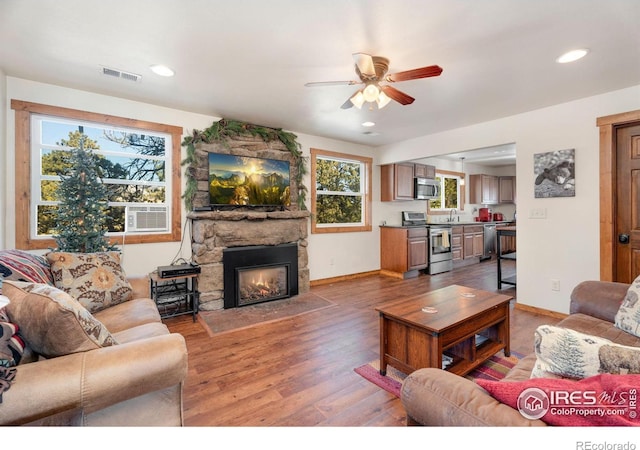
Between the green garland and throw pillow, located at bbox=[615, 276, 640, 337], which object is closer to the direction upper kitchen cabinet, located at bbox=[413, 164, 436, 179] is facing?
the throw pillow

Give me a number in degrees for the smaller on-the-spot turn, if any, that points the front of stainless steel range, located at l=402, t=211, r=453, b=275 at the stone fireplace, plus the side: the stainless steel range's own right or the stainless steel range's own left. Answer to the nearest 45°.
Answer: approximately 90° to the stainless steel range's own right

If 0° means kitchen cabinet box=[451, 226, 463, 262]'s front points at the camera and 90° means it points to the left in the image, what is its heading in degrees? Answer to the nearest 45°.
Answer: approximately 315°

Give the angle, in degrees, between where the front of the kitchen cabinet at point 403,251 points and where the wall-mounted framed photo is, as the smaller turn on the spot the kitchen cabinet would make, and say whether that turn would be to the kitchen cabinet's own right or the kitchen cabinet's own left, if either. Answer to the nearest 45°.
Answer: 0° — it already faces it

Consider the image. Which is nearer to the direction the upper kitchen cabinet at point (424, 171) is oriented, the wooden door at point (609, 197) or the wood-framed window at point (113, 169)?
the wooden door

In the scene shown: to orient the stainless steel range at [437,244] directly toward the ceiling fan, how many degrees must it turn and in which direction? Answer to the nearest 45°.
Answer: approximately 45° to its right
